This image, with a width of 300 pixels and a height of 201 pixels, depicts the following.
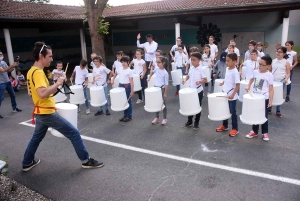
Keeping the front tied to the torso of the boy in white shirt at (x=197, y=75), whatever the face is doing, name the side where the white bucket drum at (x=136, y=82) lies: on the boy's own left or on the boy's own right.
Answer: on the boy's own right

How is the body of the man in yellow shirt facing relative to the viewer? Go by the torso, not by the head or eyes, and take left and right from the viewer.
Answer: facing to the right of the viewer

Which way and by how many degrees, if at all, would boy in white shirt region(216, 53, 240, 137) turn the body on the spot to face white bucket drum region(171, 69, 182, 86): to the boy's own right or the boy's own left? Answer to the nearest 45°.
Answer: approximately 90° to the boy's own right

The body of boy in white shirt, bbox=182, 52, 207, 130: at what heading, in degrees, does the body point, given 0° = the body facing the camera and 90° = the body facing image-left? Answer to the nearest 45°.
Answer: approximately 45°

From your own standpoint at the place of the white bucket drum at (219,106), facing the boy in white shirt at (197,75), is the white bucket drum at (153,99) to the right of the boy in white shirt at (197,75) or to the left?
left

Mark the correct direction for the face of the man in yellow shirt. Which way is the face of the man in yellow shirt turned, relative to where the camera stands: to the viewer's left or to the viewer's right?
to the viewer's right

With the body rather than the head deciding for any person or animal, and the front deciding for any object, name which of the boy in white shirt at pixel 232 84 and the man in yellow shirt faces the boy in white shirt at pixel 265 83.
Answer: the man in yellow shirt

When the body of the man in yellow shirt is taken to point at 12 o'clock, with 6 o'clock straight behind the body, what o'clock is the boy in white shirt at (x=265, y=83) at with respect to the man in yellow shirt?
The boy in white shirt is roughly at 12 o'clock from the man in yellow shirt.

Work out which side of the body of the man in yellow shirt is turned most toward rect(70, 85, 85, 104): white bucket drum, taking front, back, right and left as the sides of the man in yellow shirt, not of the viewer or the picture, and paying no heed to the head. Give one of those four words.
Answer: left

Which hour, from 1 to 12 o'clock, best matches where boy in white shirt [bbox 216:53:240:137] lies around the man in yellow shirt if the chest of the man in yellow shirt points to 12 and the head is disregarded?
The boy in white shirt is roughly at 12 o'clock from the man in yellow shirt.

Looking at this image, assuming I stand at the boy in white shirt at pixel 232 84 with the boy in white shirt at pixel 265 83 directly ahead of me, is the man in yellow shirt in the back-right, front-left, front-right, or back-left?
back-right

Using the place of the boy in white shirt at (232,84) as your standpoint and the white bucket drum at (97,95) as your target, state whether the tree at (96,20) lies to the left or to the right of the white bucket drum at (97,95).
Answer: right

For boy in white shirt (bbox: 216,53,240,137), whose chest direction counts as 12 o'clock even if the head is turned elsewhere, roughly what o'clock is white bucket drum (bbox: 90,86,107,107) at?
The white bucket drum is roughly at 2 o'clock from the boy in white shirt.
